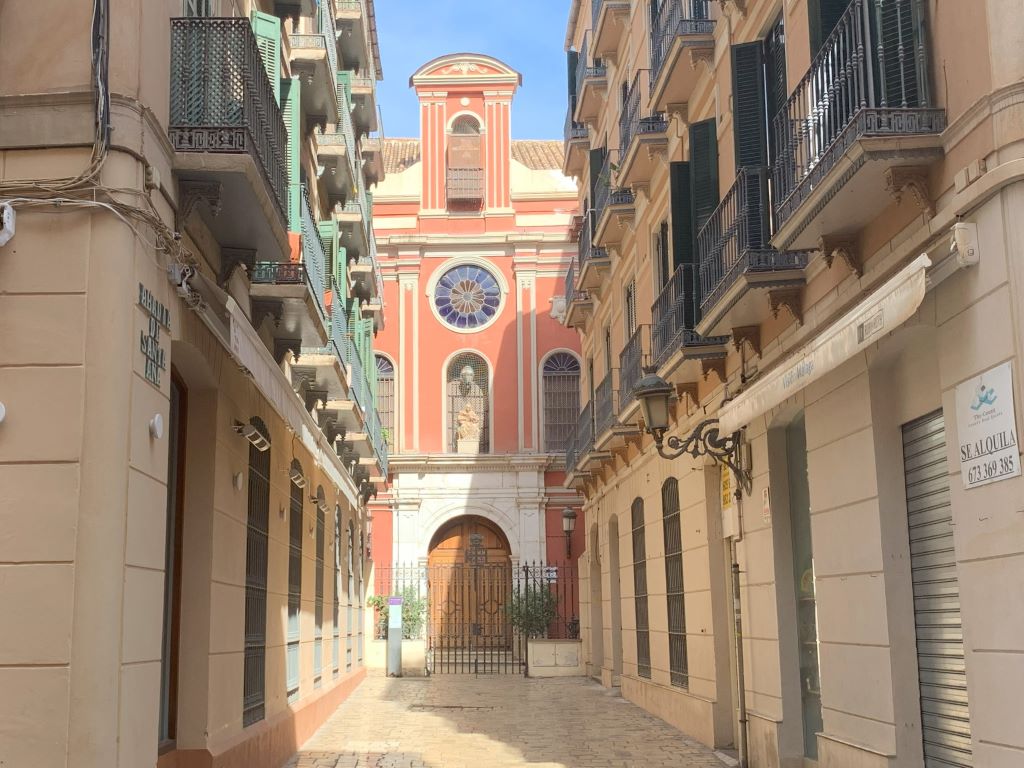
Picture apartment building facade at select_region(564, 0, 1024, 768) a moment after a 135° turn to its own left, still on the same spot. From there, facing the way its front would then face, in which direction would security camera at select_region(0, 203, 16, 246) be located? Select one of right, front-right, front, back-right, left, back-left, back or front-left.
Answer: back-right

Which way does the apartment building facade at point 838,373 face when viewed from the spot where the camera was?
facing the viewer and to the left of the viewer

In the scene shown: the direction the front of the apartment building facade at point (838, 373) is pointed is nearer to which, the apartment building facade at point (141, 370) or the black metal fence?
the apartment building facade

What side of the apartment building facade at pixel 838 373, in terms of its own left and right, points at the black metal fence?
right

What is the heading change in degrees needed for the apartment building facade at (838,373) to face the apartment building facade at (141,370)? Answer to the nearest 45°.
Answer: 0° — it already faces it

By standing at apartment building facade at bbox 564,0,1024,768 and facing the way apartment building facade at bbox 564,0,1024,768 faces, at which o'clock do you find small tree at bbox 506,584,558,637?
The small tree is roughly at 4 o'clock from the apartment building facade.

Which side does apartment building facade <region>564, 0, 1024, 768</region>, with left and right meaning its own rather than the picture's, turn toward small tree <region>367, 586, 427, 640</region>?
right

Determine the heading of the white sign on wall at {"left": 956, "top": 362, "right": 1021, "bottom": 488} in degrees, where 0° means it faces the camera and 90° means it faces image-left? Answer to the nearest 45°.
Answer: approximately 45°

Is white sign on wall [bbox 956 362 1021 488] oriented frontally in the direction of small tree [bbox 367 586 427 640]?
no
